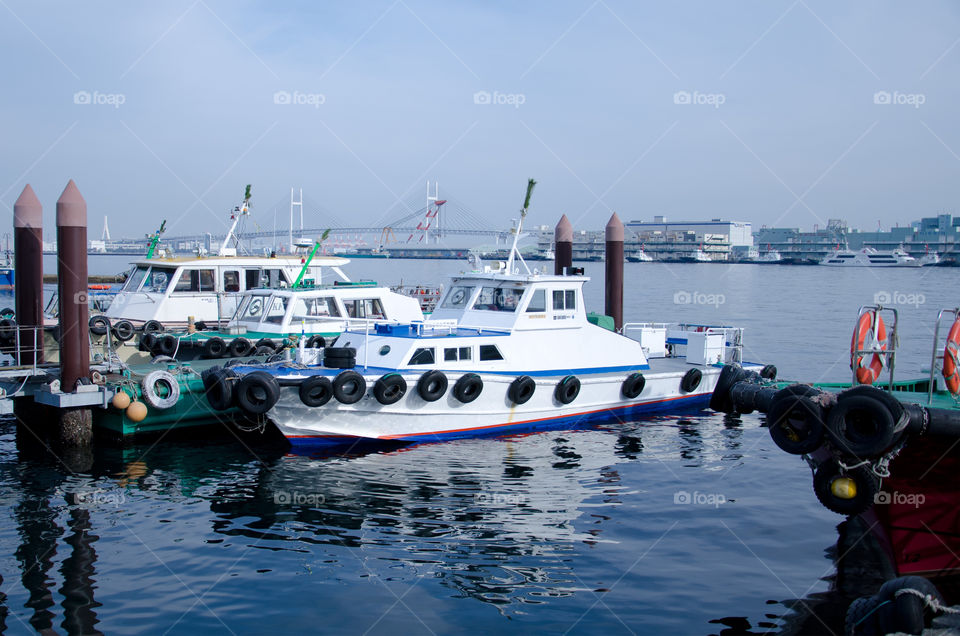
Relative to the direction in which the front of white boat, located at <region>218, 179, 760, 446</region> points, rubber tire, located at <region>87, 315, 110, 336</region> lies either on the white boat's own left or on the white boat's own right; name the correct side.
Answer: on the white boat's own right

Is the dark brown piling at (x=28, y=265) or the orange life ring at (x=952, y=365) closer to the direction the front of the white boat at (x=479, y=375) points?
the dark brown piling

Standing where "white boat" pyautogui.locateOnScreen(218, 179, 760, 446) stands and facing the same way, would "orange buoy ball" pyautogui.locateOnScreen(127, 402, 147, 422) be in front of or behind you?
in front

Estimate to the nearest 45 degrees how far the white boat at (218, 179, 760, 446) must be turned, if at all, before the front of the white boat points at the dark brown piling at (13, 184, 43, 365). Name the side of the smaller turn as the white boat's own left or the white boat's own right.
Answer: approximately 45° to the white boat's own right

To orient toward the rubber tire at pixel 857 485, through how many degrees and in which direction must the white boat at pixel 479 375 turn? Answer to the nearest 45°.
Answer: approximately 90° to its left

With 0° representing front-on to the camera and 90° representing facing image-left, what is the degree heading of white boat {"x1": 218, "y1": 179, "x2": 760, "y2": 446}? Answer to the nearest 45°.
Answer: approximately 45°

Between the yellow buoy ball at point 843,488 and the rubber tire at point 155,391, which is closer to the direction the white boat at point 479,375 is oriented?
the rubber tire
